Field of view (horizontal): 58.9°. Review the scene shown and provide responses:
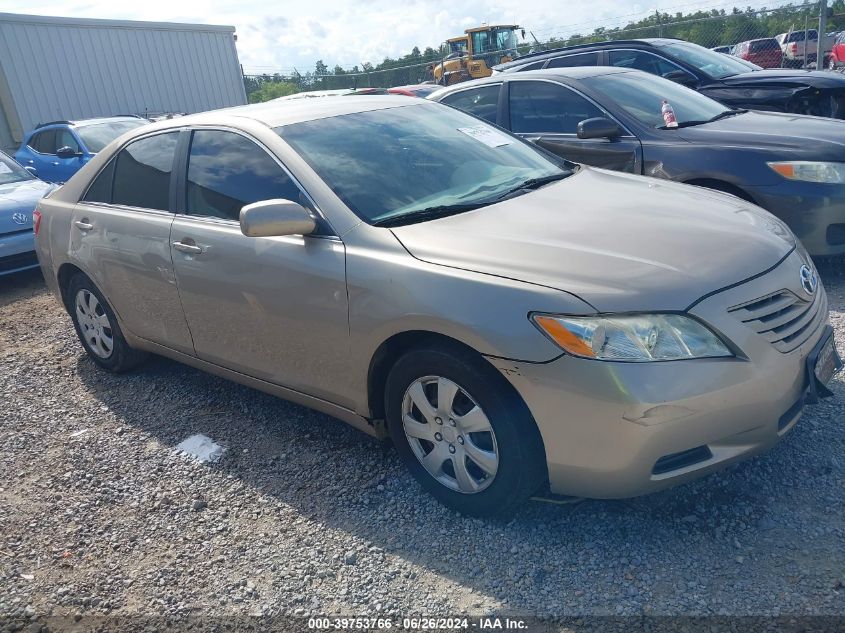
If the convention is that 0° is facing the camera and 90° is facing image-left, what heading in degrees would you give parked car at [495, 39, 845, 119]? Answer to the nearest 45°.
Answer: approximately 315°

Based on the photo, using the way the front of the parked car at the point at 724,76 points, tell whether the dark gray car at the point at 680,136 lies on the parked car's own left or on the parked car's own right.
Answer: on the parked car's own right

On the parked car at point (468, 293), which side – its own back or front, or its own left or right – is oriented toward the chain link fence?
left

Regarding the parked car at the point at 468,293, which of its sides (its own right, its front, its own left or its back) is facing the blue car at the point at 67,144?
back

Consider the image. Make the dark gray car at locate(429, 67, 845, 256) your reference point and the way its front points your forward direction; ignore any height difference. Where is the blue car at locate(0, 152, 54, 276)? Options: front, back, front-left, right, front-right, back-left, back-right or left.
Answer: back-right

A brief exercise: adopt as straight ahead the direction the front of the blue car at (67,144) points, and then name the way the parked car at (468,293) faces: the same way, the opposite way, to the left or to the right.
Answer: the same way

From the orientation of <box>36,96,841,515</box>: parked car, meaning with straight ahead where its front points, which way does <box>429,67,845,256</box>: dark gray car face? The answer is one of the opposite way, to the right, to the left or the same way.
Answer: the same way

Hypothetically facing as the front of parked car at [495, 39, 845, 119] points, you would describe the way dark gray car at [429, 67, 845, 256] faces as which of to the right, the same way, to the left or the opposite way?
the same way

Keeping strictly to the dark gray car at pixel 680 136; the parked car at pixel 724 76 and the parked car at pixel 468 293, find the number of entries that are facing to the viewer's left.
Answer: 0

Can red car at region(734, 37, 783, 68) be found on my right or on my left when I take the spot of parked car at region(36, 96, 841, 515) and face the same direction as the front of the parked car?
on my left

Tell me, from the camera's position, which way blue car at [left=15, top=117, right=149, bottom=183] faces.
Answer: facing the viewer and to the right of the viewer
